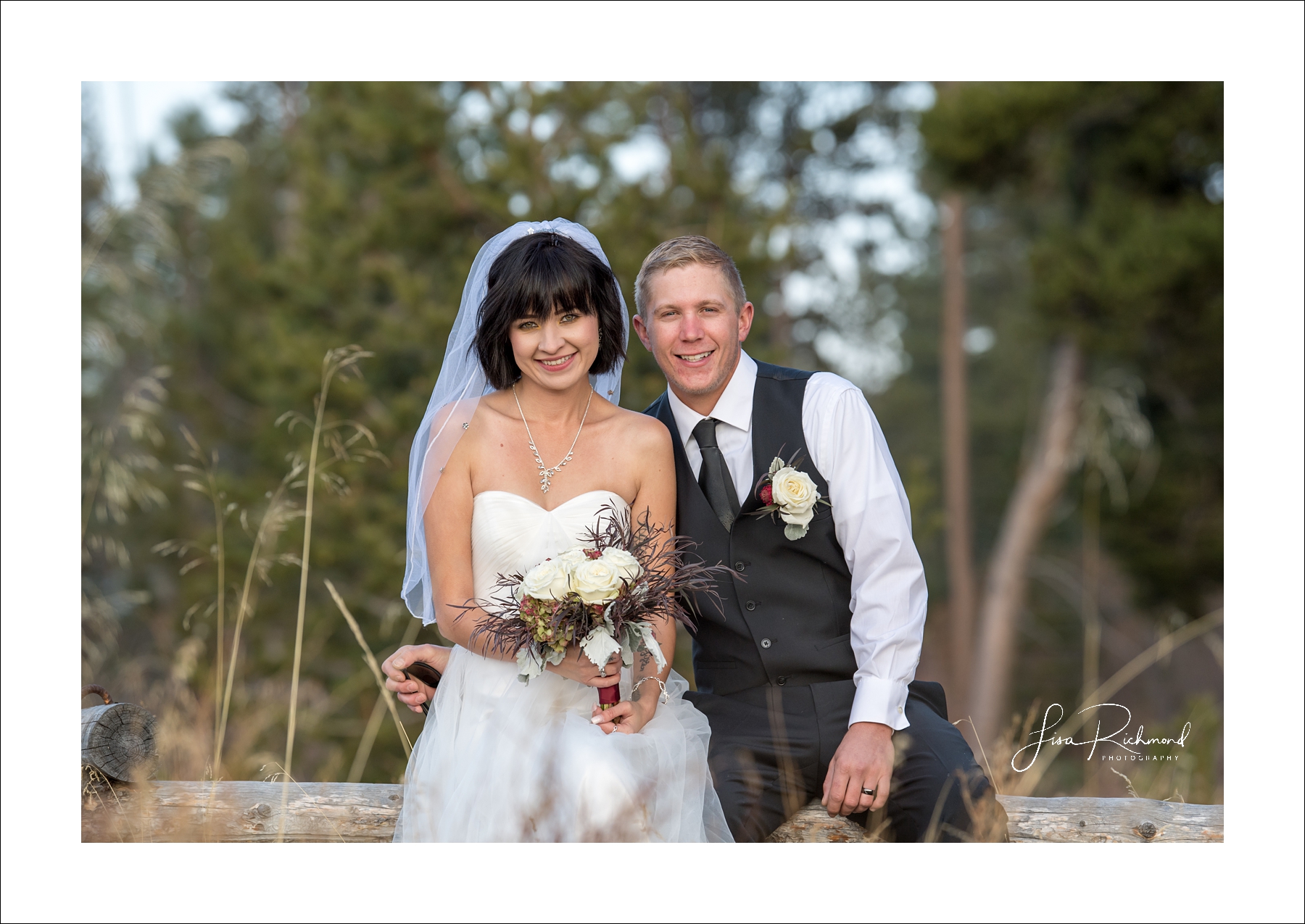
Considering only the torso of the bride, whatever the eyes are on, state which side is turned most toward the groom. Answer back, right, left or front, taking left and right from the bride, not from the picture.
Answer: left

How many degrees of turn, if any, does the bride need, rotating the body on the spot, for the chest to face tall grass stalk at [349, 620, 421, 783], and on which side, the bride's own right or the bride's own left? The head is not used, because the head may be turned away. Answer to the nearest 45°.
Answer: approximately 135° to the bride's own right

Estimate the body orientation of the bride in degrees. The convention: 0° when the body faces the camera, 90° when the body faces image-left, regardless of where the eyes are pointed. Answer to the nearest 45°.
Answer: approximately 0°

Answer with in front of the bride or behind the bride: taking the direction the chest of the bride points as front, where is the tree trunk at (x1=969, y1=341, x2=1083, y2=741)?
behind

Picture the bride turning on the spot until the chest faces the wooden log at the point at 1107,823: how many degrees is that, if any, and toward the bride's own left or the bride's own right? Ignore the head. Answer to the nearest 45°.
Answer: approximately 90° to the bride's own left
